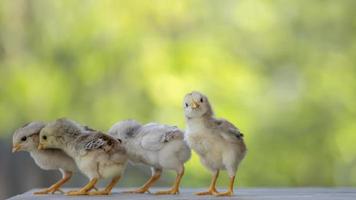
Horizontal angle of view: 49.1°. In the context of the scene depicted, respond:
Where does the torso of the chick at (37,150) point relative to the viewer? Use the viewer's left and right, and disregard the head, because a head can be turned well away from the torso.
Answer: facing to the left of the viewer

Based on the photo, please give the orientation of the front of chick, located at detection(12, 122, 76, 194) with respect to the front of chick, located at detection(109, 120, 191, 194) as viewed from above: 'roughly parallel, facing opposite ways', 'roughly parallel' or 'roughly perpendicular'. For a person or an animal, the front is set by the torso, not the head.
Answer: roughly parallel

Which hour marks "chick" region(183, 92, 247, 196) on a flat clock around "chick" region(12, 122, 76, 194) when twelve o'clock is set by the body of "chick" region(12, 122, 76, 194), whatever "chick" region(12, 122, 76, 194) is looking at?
"chick" region(183, 92, 247, 196) is roughly at 7 o'clock from "chick" region(12, 122, 76, 194).

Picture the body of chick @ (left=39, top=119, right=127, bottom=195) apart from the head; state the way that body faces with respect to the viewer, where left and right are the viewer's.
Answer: facing to the left of the viewer

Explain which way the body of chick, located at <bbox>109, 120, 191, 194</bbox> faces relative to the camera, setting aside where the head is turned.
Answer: to the viewer's left

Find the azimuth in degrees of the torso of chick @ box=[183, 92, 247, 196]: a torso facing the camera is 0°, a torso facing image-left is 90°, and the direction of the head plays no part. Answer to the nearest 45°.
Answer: approximately 45°
